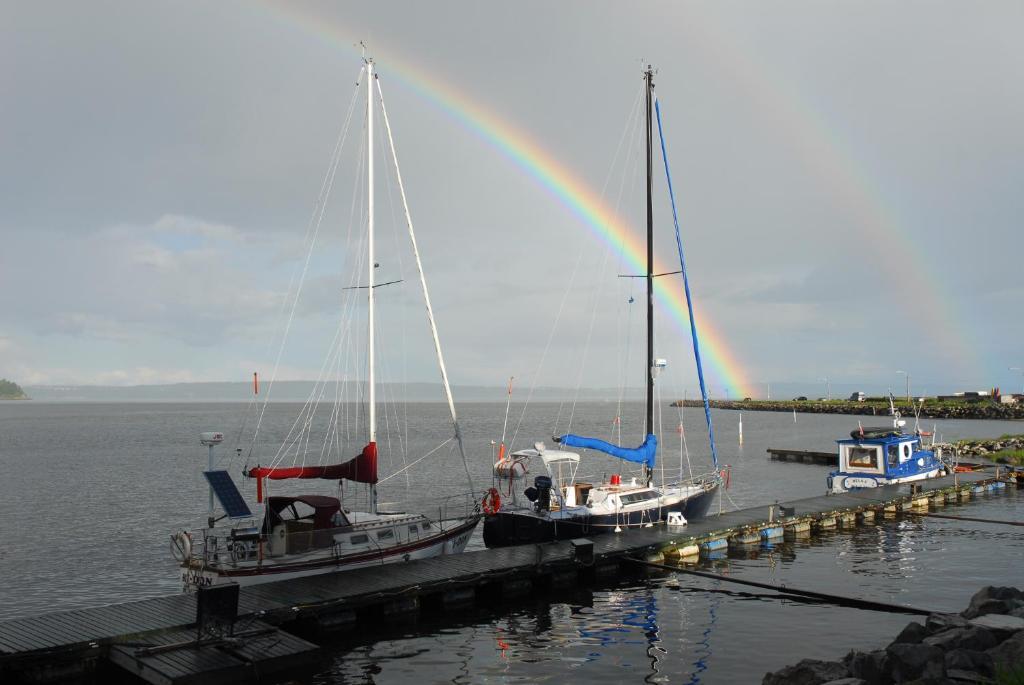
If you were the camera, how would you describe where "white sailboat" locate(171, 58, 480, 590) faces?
facing away from the viewer and to the right of the viewer

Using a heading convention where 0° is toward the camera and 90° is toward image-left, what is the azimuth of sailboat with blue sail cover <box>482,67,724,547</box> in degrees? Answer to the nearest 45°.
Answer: approximately 225°

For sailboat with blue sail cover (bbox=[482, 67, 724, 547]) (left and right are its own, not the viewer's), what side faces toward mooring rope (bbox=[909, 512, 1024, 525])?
front

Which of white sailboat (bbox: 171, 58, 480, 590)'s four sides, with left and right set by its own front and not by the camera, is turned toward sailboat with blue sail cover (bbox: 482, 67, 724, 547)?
front

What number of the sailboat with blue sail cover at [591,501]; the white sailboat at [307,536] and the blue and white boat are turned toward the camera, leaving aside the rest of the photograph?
0

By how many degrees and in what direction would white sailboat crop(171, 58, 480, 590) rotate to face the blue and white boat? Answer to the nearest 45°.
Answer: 0° — it already faces it

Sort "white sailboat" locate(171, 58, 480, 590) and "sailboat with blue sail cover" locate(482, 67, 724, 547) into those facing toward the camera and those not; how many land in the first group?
0

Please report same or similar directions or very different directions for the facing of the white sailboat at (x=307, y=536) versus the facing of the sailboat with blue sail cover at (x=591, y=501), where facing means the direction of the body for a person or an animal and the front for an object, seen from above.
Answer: same or similar directions

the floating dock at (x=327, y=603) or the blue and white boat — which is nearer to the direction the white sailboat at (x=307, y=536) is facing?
the blue and white boat
